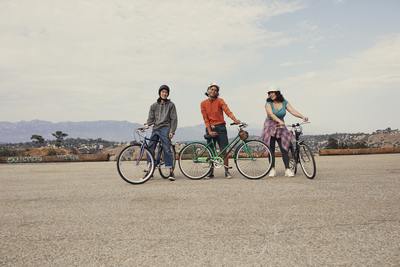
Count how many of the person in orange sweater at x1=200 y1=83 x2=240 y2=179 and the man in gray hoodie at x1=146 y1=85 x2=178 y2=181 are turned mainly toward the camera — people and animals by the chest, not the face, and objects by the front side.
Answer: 2

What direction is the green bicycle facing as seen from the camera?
to the viewer's right

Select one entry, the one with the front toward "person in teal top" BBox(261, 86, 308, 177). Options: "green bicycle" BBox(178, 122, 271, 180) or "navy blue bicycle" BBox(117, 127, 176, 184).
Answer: the green bicycle

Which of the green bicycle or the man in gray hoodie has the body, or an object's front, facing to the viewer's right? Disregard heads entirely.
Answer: the green bicycle

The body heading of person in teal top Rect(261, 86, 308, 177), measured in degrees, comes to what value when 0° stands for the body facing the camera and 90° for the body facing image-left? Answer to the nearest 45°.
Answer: approximately 0°

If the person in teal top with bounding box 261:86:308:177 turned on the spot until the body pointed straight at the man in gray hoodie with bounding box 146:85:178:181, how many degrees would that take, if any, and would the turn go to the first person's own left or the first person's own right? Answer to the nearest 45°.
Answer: approximately 90° to the first person's own right

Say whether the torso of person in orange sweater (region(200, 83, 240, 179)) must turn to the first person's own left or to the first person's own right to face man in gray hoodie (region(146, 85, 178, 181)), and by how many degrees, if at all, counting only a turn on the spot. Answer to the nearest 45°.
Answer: approximately 90° to the first person's own right

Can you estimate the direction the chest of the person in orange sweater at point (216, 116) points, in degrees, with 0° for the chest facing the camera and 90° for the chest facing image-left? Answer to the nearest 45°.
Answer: approximately 0°

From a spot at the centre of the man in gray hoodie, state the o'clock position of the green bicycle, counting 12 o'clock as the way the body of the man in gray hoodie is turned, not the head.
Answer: The green bicycle is roughly at 9 o'clock from the man in gray hoodie.

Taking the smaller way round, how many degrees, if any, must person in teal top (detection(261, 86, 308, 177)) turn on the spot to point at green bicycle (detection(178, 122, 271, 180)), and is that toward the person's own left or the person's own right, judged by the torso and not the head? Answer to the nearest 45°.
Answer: approximately 90° to the person's own right

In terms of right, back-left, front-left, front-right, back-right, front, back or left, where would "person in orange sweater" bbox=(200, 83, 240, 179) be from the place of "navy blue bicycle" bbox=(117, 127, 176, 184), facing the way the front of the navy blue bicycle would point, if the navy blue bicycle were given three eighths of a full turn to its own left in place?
front

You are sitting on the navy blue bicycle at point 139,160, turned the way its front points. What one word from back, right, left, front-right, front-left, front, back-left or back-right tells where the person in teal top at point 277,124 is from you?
back-left
